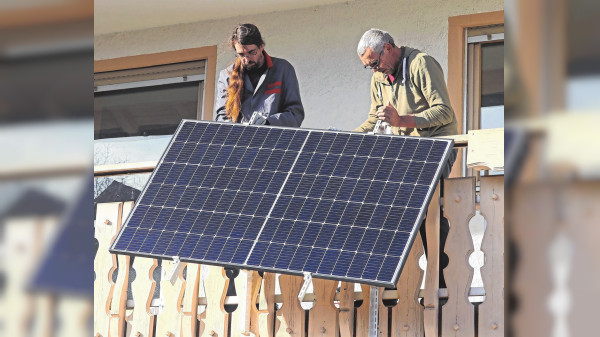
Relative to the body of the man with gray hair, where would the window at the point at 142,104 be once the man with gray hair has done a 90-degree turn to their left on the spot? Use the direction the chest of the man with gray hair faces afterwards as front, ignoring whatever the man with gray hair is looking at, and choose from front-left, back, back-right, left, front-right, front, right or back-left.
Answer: back

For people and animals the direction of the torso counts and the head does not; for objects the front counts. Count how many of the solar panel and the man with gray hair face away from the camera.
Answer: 0

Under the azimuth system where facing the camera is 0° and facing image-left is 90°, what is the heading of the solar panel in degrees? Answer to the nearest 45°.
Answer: approximately 45°

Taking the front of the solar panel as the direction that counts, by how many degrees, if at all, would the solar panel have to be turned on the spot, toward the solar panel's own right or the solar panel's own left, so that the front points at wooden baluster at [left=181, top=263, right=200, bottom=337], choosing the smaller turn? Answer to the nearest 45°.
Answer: approximately 90° to the solar panel's own right

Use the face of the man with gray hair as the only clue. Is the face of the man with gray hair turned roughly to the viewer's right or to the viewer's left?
to the viewer's left

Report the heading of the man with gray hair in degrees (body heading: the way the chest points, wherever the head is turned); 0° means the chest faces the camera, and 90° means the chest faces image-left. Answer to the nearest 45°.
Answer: approximately 45°

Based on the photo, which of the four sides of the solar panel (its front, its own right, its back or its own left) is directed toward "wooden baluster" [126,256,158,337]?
right

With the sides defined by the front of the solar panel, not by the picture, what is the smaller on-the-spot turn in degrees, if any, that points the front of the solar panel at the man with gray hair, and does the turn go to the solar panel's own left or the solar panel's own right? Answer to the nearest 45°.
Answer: approximately 180°

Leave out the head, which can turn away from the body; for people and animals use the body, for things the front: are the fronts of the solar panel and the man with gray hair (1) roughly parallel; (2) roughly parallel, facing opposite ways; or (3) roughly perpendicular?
roughly parallel
